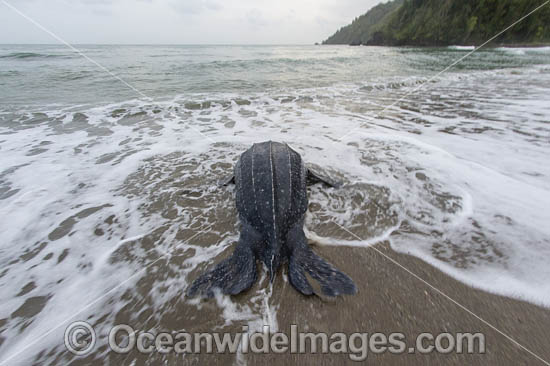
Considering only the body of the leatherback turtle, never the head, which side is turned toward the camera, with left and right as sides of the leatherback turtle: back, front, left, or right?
back
